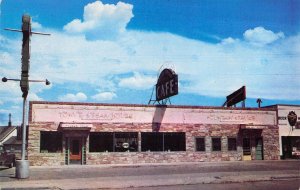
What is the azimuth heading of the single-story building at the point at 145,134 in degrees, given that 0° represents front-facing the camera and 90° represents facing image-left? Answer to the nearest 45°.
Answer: approximately 0°

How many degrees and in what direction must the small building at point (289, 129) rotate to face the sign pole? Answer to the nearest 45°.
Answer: approximately 45° to its right

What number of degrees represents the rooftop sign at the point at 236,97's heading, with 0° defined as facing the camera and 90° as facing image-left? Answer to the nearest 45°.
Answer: approximately 45°

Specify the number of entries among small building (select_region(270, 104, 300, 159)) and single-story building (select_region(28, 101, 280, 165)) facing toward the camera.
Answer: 2

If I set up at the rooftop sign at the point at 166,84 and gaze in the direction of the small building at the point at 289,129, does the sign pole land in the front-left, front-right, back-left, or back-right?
back-right
